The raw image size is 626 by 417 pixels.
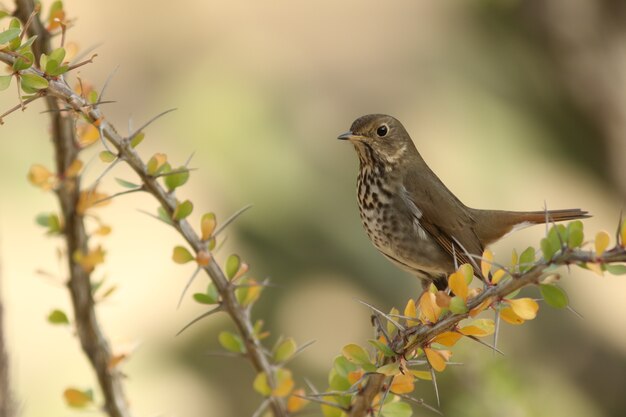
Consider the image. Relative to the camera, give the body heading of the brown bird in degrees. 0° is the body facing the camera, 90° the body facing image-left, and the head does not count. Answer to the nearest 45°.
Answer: approximately 90°
